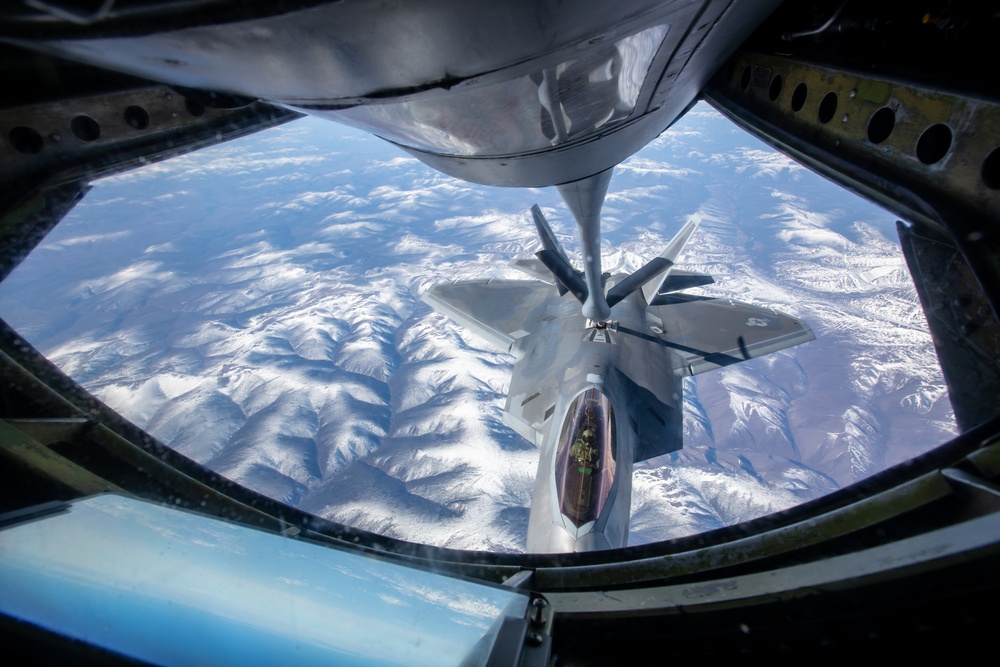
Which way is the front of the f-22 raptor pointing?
toward the camera
